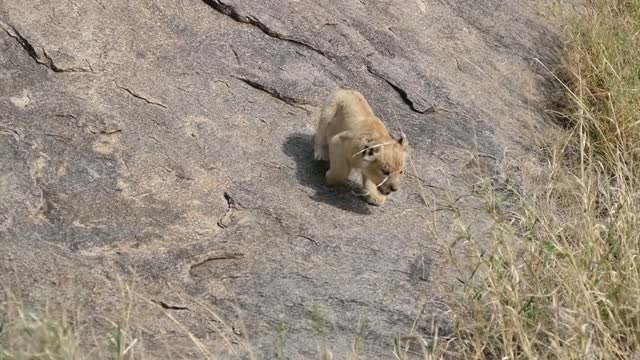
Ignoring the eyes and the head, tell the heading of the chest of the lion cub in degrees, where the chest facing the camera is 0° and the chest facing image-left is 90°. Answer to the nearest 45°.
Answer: approximately 315°
